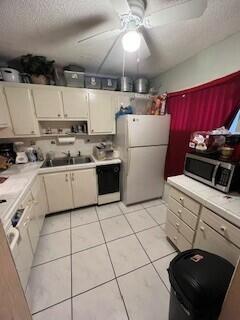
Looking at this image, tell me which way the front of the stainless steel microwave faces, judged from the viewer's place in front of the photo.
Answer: facing the viewer and to the left of the viewer

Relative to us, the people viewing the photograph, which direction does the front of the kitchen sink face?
facing the viewer

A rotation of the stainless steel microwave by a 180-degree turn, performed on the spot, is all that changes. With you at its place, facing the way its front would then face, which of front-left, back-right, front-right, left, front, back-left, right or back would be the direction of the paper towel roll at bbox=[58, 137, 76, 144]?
back-left

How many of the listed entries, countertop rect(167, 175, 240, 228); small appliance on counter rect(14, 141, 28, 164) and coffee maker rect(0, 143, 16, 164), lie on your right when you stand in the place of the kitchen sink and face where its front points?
2

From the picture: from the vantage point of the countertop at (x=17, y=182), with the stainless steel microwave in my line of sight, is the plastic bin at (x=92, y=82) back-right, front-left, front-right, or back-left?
front-left

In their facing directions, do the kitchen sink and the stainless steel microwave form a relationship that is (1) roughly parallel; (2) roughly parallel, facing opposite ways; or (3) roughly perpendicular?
roughly perpendicular

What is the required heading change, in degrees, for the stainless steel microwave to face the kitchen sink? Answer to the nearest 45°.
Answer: approximately 45° to its right

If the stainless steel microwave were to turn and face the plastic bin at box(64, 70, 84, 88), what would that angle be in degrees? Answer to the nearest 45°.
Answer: approximately 45° to its right

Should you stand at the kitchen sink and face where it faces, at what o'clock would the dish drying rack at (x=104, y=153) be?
The dish drying rack is roughly at 10 o'clock from the kitchen sink.

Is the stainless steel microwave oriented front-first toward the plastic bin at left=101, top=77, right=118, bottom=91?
no

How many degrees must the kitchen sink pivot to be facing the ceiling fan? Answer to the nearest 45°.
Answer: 0° — it already faces it

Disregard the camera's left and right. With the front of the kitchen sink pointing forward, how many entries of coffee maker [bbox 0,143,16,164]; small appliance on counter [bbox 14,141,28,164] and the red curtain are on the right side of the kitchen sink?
2

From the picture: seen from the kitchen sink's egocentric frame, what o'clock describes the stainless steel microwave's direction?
The stainless steel microwave is roughly at 11 o'clock from the kitchen sink.

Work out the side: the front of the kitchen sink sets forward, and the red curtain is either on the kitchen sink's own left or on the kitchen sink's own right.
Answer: on the kitchen sink's own left

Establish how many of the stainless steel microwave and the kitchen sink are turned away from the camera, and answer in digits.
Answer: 0

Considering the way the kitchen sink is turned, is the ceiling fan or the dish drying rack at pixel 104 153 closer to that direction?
the ceiling fan

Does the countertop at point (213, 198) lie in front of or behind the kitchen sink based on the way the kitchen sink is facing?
in front

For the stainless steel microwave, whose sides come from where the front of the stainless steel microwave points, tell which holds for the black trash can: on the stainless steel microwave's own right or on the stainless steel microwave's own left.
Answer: on the stainless steel microwave's own left

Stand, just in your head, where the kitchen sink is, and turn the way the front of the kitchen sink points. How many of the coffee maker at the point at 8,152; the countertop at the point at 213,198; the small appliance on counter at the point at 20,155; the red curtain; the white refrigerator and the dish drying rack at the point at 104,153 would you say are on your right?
2
